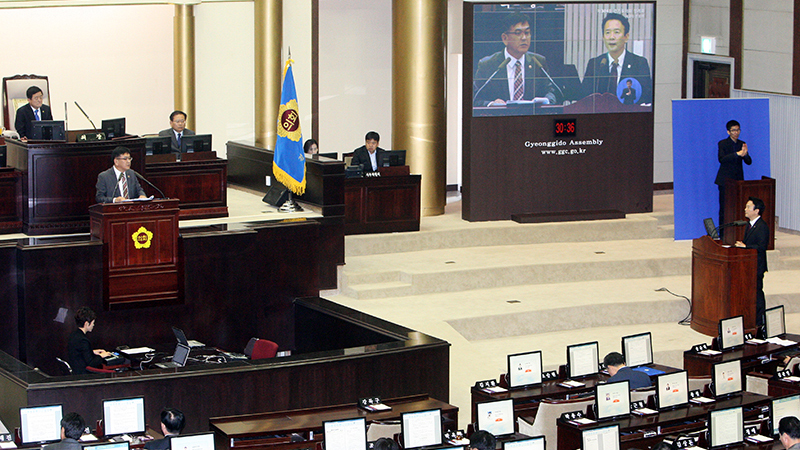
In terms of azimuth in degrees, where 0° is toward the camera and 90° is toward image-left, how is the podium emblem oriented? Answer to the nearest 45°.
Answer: approximately 0°

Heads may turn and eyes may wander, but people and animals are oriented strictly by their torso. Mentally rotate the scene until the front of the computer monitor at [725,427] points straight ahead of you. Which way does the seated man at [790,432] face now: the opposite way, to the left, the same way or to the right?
the opposite way

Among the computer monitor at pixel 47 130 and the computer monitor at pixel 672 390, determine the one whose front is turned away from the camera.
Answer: the computer monitor at pixel 47 130

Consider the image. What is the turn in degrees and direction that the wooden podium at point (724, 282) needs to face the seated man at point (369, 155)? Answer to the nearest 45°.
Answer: approximately 45° to its right

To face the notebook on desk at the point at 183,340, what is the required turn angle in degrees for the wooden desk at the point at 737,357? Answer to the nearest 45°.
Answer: approximately 135° to its right

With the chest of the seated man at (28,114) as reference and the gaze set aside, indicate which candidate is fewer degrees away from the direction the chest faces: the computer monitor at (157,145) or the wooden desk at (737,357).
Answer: the wooden desk

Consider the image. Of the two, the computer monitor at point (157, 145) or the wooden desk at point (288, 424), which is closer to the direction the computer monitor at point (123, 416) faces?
the wooden desk

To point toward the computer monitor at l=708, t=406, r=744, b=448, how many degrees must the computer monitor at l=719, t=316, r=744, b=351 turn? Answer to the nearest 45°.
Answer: approximately 45° to its right

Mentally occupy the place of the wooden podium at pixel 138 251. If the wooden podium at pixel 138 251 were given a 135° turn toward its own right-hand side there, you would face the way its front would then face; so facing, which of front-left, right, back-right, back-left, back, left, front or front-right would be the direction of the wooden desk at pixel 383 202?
right

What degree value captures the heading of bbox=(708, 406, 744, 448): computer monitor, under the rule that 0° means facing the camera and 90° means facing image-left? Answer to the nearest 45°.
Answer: approximately 315°

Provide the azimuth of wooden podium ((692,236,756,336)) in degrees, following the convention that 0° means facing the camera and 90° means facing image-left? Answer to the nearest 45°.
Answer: approximately 45°

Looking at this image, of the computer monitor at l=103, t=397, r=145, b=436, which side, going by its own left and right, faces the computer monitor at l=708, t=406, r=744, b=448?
left

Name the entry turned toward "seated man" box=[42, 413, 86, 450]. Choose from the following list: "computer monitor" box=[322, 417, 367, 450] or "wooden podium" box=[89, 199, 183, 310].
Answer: the wooden podium

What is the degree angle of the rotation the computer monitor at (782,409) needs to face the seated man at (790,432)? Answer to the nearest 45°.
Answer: approximately 45° to its right

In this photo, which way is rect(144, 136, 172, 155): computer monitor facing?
away from the camera
